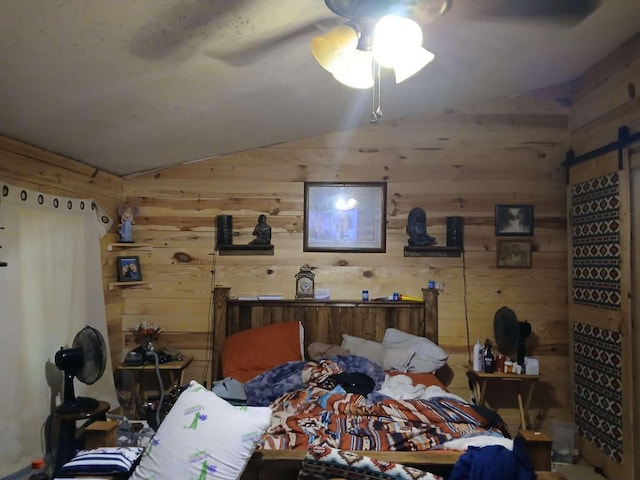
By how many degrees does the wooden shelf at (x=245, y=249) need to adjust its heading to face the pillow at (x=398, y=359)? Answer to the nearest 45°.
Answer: approximately 45° to its left

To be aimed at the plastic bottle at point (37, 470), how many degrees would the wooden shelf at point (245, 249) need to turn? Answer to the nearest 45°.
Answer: approximately 45° to its right

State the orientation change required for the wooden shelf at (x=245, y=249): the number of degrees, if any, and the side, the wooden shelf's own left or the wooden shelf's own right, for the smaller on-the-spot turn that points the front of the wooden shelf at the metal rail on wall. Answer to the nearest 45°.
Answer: approximately 45° to the wooden shelf's own left

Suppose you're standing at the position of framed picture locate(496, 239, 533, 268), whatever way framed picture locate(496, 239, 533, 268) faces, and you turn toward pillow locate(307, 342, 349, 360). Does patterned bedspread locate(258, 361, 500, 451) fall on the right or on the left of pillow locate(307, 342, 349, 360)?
left

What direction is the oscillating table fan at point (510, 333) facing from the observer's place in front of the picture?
facing the viewer and to the left of the viewer

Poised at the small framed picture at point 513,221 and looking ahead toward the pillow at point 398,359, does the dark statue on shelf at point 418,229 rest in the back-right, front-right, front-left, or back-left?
front-right

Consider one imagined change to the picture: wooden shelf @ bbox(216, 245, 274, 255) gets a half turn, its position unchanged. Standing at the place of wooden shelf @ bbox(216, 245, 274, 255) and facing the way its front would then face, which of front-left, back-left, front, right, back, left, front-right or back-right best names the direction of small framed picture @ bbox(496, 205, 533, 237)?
right

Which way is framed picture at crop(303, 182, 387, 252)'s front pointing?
toward the camera

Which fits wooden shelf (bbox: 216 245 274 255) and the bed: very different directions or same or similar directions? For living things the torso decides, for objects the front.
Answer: same or similar directions

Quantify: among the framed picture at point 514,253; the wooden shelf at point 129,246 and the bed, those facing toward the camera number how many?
3

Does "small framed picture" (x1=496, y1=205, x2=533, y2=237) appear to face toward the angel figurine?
no

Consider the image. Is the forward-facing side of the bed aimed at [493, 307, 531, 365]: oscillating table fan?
no

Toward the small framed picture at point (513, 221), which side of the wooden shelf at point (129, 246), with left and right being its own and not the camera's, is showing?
left

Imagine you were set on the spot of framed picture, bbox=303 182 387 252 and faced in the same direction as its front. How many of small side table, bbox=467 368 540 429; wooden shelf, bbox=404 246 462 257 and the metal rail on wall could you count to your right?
0

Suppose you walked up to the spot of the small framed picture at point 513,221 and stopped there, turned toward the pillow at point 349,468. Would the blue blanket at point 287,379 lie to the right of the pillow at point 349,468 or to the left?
right

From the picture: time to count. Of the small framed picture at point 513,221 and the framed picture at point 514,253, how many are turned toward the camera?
2

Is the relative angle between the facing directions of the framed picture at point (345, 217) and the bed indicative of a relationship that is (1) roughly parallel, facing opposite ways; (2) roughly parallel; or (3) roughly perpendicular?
roughly parallel

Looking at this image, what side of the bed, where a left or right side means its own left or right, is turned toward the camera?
front
